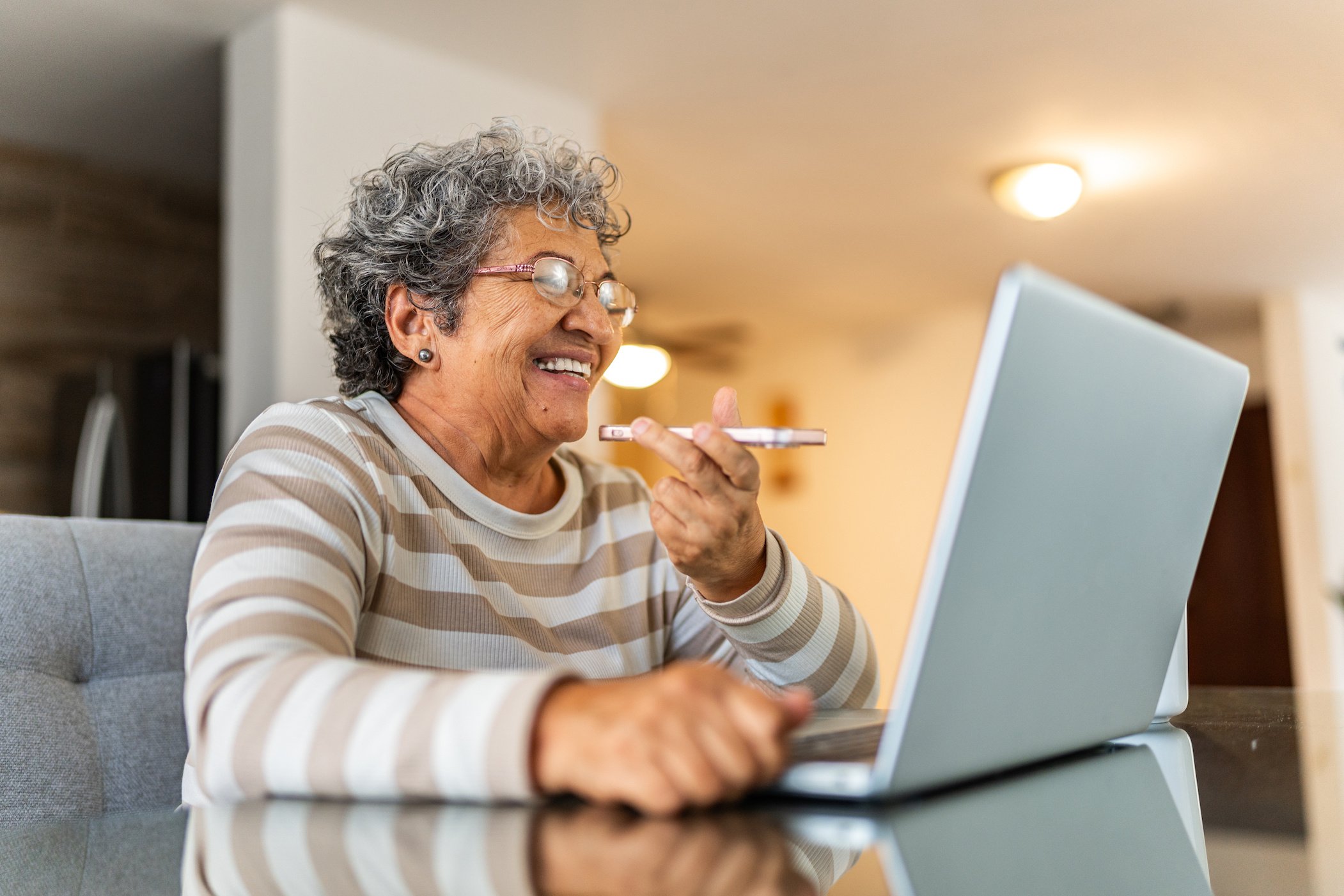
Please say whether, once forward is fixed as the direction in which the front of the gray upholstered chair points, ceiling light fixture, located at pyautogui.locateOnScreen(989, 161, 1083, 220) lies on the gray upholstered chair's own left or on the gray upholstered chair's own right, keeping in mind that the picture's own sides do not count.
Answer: on the gray upholstered chair's own left

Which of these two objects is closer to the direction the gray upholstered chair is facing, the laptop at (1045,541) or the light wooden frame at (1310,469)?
the laptop

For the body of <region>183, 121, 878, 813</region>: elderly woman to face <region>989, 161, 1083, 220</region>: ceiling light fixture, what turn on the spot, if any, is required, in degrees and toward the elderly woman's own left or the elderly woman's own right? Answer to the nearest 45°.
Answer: approximately 90° to the elderly woman's own left

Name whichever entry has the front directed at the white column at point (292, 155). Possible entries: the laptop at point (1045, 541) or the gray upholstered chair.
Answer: the laptop

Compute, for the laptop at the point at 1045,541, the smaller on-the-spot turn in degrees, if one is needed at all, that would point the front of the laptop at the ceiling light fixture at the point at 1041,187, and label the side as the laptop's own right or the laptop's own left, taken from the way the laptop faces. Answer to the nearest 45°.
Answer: approximately 45° to the laptop's own right

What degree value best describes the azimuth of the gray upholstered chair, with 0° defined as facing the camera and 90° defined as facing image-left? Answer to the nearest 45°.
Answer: approximately 315°

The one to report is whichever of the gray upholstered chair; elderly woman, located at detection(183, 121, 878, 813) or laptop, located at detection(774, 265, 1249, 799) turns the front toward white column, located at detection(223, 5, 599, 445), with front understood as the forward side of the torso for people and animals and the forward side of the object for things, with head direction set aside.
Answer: the laptop

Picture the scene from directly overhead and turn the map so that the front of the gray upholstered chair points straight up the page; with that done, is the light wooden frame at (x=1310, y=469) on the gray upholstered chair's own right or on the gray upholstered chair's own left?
on the gray upholstered chair's own left

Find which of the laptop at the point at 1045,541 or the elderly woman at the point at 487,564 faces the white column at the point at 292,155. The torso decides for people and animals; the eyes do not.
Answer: the laptop
